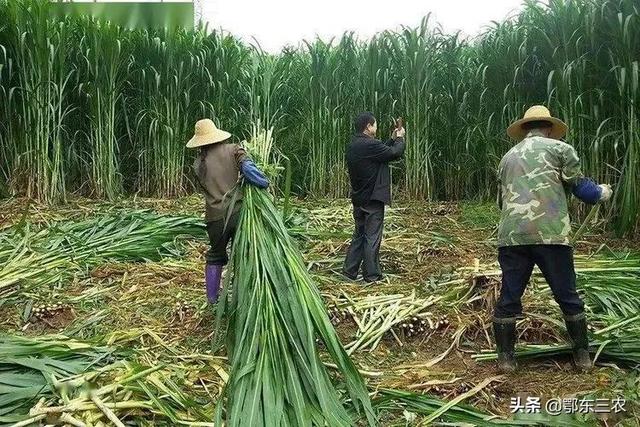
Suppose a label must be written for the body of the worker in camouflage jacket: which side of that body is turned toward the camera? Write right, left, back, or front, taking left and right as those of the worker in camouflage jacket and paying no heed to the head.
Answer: back

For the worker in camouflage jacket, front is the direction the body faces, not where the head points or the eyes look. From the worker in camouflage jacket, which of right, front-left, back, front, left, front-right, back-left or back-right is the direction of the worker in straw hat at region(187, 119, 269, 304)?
left

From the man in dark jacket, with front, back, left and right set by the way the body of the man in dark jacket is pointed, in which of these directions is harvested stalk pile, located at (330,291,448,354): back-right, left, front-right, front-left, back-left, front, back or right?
back-right

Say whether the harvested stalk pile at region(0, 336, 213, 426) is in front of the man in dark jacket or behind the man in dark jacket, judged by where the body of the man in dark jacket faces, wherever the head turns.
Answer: behind

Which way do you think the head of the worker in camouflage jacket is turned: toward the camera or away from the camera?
away from the camera

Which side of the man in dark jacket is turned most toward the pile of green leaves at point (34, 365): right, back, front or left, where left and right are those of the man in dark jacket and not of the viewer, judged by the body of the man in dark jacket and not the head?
back

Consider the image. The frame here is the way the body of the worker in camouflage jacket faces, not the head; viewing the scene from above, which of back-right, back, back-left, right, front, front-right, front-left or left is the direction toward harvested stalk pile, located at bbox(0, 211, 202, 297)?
left

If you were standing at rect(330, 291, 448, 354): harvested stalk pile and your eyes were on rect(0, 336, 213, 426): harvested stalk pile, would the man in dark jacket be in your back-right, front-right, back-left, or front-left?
back-right

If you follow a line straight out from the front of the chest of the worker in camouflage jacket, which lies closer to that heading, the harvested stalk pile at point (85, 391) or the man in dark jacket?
the man in dark jacket

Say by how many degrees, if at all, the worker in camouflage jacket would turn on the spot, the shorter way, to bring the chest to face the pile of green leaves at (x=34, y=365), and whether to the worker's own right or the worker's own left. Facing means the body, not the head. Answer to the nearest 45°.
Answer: approximately 135° to the worker's own left

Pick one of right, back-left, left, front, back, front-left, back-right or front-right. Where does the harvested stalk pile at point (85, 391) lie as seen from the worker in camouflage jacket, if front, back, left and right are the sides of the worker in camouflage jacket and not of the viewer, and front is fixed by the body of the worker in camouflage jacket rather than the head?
back-left

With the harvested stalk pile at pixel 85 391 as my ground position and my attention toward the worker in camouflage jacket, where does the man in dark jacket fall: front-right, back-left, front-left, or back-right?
front-left

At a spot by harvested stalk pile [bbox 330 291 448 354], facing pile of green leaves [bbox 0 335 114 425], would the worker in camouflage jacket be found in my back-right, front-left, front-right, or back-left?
back-left

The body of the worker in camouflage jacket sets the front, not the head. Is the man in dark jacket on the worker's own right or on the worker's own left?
on the worker's own left

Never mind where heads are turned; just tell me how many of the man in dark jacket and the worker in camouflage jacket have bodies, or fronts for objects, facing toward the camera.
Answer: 0

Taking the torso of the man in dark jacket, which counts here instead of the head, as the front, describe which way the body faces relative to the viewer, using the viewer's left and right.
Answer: facing away from the viewer and to the right of the viewer

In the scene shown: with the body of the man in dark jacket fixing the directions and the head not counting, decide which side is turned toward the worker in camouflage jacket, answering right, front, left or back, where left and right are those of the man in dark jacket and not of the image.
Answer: right

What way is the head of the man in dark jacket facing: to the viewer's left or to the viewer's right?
to the viewer's right
